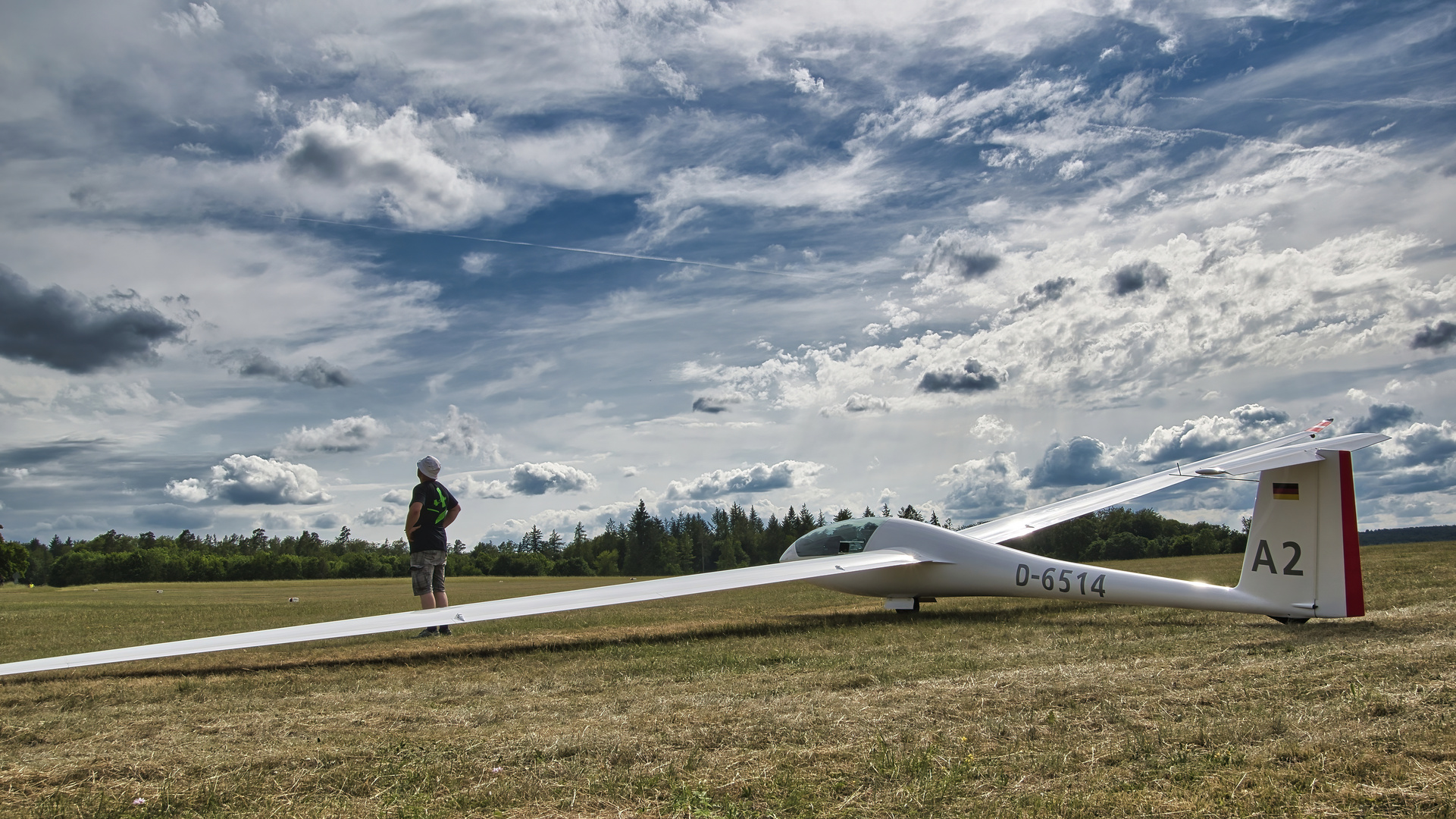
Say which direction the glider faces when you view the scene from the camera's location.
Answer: facing away from the viewer and to the left of the viewer
